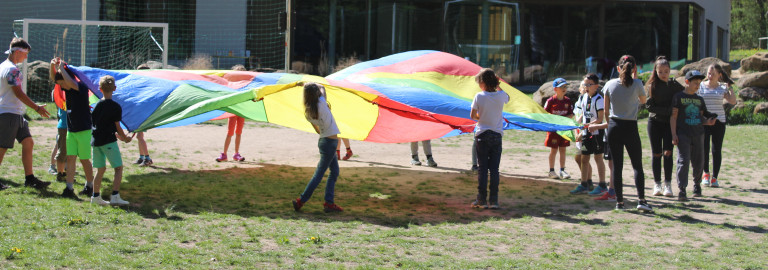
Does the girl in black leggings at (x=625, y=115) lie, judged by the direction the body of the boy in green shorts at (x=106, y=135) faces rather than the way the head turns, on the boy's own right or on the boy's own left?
on the boy's own right

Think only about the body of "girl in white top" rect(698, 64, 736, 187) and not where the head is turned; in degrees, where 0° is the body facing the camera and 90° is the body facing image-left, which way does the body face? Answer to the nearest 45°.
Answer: approximately 45°

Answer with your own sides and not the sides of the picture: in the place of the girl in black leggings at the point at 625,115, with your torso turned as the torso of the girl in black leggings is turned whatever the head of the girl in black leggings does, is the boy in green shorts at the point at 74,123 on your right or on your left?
on your left

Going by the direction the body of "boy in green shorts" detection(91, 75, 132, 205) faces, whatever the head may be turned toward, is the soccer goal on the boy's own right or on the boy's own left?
on the boy's own left

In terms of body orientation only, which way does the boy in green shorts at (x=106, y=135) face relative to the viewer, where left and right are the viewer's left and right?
facing away from the viewer and to the right of the viewer

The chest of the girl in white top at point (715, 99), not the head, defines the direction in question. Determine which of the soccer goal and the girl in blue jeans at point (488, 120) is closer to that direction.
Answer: the girl in blue jeans

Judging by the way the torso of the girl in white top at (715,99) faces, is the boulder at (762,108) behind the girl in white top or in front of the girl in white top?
behind
